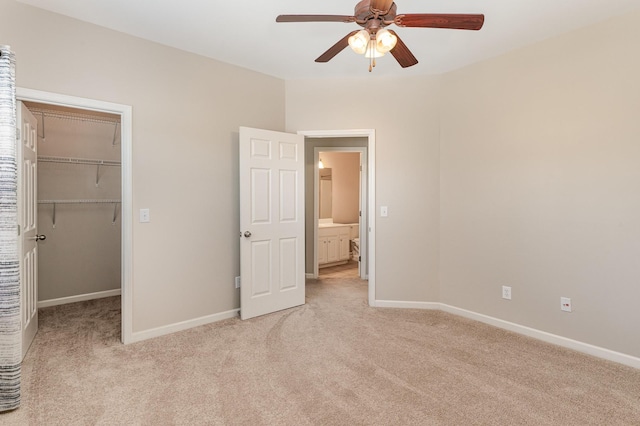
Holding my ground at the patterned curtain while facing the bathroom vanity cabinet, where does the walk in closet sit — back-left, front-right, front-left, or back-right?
front-left

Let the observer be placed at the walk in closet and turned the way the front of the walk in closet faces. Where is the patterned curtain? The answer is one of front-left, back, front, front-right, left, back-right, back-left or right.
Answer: front-right

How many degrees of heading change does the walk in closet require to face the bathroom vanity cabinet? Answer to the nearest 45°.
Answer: approximately 45° to its left

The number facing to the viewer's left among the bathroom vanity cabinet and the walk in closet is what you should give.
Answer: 0

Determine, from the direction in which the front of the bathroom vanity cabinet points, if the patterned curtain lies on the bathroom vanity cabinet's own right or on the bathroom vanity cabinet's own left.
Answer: on the bathroom vanity cabinet's own right

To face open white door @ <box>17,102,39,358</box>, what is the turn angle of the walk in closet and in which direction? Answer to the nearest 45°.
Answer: approximately 45° to its right

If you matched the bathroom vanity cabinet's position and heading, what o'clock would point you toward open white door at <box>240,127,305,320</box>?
The open white door is roughly at 2 o'clock from the bathroom vanity cabinet.

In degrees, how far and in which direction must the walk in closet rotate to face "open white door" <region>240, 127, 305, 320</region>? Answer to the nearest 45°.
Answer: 0° — it already faces it

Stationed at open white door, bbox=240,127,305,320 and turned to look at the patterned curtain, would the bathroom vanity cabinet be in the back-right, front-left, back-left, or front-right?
back-right

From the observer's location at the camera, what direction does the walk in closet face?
facing the viewer and to the right of the viewer
